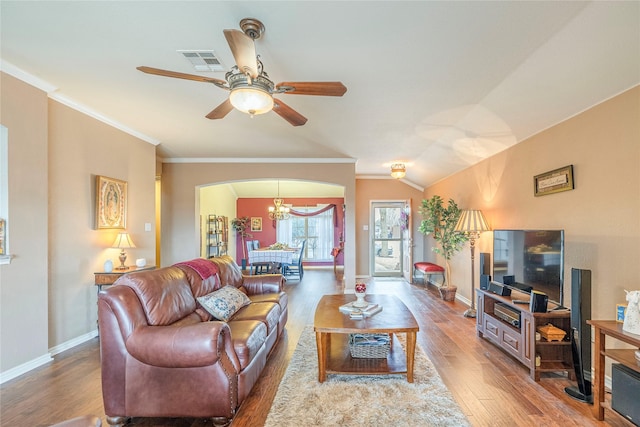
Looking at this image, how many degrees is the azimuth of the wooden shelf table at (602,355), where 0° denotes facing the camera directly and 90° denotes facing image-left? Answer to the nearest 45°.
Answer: approximately 45°

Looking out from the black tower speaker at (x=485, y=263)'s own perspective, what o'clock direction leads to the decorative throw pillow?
The decorative throw pillow is roughly at 12 o'clock from the black tower speaker.

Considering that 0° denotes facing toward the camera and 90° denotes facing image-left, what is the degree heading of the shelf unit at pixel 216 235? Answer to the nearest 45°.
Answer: approximately 315°

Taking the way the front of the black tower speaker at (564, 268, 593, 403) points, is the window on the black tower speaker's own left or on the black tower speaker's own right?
on the black tower speaker's own right

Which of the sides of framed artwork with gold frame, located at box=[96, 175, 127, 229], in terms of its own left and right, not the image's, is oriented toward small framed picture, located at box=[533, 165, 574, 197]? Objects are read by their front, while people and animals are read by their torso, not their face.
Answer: front

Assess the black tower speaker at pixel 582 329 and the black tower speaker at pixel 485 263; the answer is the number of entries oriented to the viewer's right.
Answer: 0

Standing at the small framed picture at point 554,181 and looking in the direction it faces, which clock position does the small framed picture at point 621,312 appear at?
the small framed picture at point 621,312 is roughly at 10 o'clock from the small framed picture at point 554,181.

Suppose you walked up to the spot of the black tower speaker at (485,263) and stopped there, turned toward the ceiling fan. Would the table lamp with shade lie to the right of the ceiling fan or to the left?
right
